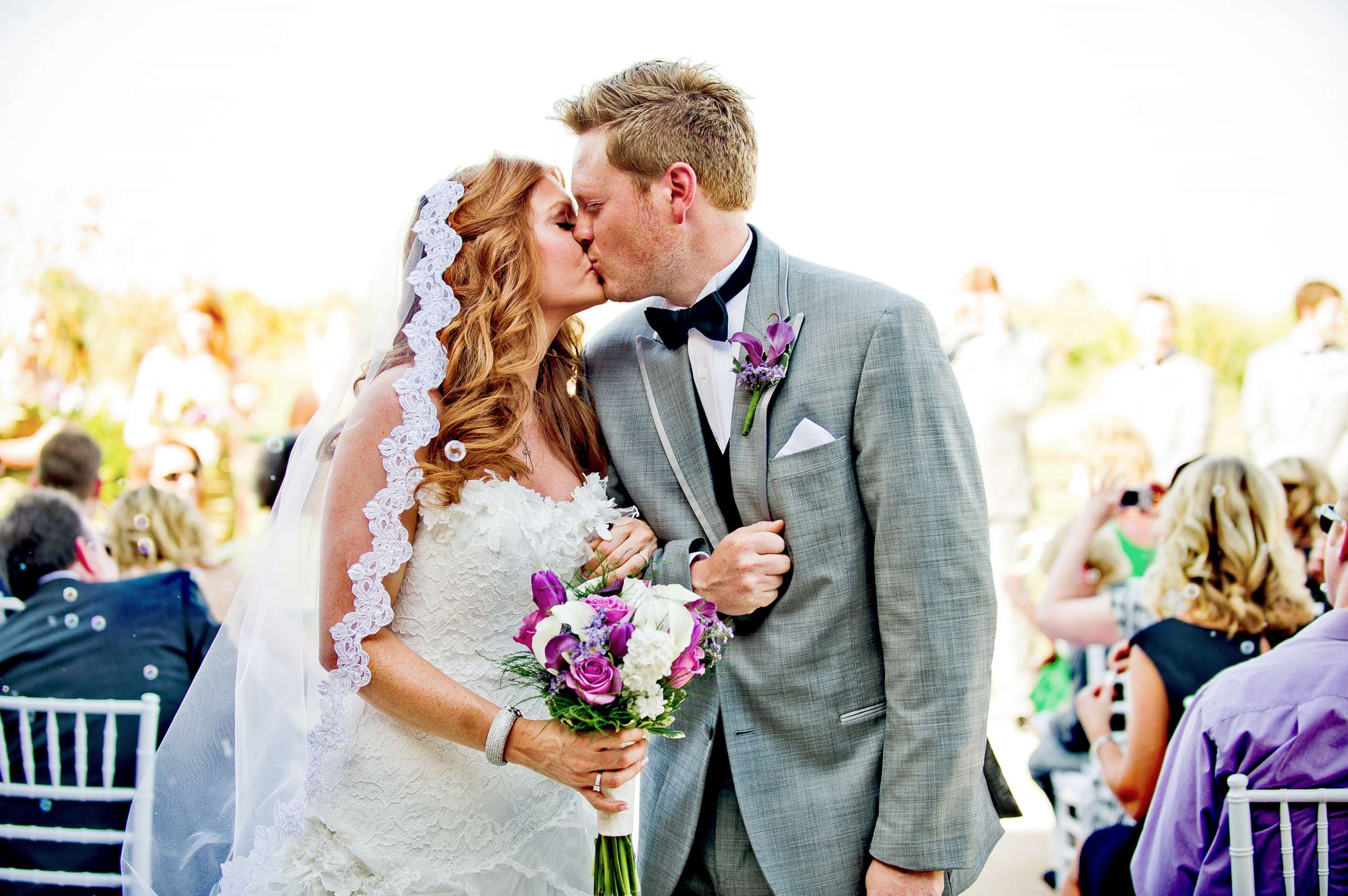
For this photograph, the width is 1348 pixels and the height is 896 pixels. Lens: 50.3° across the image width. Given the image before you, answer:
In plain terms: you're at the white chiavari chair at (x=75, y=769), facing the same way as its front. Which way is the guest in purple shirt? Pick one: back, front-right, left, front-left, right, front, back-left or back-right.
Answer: back-right

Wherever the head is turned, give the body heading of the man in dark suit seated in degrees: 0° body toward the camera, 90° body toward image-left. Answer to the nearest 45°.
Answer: approximately 180°

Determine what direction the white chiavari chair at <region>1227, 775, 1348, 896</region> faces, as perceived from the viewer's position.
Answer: facing away from the viewer

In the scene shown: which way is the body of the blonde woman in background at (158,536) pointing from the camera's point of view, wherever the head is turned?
away from the camera

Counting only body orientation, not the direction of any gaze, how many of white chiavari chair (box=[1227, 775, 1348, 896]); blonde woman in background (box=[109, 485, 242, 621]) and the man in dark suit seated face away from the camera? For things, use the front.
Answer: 3

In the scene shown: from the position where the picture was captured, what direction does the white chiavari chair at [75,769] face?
facing away from the viewer

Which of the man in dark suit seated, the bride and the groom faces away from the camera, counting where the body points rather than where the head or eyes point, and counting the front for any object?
the man in dark suit seated

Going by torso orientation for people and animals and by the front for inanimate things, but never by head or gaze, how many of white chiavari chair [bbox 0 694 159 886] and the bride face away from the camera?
1

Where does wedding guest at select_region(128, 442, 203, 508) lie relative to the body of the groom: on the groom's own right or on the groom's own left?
on the groom's own right

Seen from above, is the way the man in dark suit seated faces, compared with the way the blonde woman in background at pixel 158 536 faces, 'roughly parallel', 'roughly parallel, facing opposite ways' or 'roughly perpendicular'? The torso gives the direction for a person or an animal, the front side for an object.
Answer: roughly parallel

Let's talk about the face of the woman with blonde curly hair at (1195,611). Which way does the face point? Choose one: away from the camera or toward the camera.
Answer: away from the camera

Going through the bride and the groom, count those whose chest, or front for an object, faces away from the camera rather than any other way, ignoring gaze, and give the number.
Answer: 0

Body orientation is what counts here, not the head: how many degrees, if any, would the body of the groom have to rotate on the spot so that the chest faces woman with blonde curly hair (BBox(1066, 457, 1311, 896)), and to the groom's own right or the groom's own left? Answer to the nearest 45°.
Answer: approximately 180°

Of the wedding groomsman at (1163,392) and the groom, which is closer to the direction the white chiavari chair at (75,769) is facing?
the wedding groomsman

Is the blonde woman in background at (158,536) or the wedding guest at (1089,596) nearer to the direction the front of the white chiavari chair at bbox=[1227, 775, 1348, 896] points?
the wedding guest

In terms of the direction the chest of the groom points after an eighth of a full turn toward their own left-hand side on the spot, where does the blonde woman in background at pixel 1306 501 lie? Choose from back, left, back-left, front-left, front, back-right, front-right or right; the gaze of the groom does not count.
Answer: back-left
